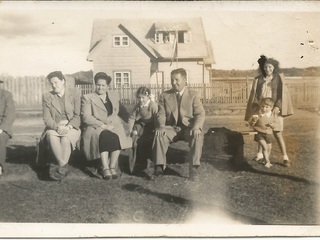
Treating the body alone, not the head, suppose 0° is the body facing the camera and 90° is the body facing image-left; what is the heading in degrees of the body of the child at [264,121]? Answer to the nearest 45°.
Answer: approximately 0°

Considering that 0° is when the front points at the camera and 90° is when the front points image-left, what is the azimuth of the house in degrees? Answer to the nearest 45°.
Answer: approximately 0°

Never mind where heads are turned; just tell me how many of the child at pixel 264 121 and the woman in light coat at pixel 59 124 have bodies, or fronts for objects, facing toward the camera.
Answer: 2

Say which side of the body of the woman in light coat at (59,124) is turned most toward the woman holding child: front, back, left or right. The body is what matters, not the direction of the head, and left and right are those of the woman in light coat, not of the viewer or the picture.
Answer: left

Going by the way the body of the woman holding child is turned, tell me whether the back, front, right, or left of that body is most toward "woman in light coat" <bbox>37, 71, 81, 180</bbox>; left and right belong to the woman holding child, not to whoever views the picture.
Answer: right
